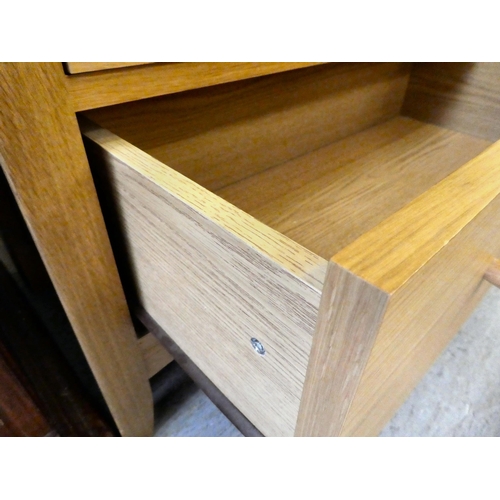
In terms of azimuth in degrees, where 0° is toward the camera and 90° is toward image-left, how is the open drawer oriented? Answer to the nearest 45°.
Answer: approximately 315°
